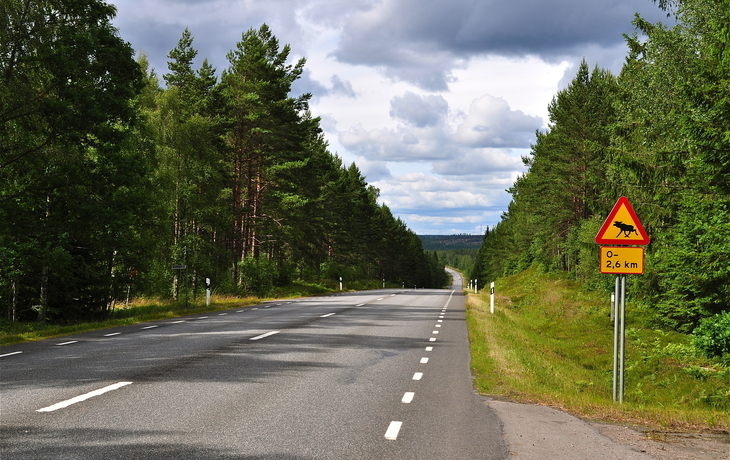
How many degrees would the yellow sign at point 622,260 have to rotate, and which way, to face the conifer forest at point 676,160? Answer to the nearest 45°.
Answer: approximately 180°

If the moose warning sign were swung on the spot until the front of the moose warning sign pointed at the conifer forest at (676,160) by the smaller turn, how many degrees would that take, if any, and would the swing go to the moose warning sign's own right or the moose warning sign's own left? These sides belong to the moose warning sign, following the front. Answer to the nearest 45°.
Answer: approximately 180°

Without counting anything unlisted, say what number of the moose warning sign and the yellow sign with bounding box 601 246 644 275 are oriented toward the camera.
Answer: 2

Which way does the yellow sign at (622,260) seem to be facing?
toward the camera

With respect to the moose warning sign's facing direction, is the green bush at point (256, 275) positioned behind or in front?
behind

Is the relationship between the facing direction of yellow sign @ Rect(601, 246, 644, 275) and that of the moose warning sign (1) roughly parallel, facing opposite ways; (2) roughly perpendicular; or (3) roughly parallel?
roughly parallel

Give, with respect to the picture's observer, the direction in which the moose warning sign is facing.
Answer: facing the viewer
